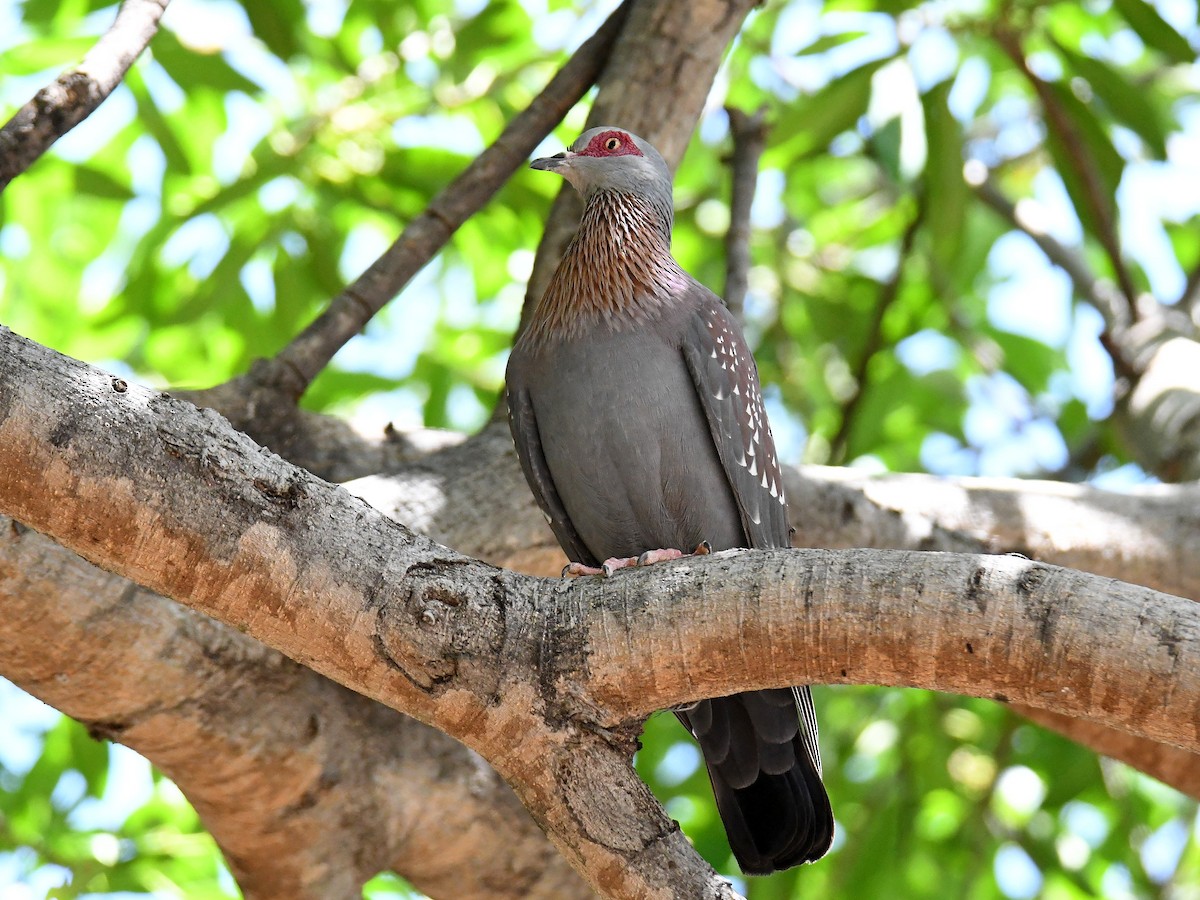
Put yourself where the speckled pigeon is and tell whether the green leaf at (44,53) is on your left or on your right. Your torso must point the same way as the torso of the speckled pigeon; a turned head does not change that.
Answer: on your right

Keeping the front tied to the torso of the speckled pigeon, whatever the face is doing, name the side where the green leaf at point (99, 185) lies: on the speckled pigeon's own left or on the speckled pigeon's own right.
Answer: on the speckled pigeon's own right

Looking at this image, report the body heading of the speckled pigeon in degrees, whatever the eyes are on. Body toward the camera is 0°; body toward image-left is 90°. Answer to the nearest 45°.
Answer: approximately 45°

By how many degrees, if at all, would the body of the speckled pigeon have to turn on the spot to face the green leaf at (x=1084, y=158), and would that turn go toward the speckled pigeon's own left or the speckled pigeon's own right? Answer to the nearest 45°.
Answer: approximately 180°

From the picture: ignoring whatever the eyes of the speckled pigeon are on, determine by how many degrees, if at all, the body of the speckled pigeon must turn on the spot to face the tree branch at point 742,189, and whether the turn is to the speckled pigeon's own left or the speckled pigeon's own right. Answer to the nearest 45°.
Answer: approximately 135° to the speckled pigeon's own right

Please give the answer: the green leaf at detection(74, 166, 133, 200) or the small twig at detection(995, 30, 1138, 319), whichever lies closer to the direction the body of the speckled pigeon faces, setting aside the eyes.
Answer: the green leaf
